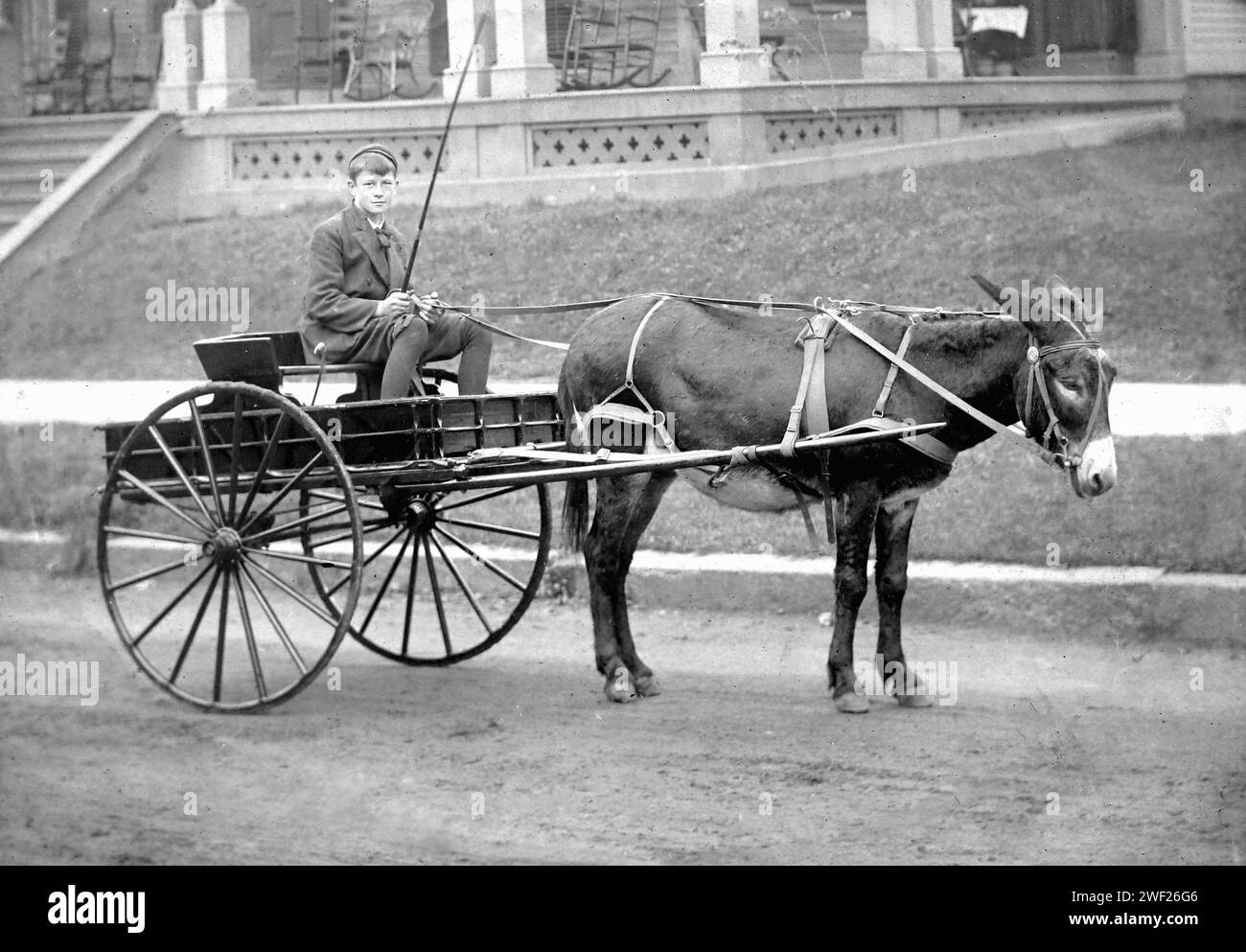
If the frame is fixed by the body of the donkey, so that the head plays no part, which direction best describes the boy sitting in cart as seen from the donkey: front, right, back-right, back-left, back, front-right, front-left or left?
back

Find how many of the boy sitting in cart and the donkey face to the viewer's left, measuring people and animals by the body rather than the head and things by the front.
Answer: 0

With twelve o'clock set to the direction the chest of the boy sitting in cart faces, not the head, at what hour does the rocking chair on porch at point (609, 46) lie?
The rocking chair on porch is roughly at 8 o'clock from the boy sitting in cart.

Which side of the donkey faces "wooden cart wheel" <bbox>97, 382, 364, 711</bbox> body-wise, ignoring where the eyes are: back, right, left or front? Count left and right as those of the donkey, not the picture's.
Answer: back

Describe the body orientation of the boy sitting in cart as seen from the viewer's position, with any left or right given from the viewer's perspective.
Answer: facing the viewer and to the right of the viewer

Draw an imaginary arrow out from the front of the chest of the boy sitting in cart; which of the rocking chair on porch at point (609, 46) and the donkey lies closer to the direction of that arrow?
the donkey

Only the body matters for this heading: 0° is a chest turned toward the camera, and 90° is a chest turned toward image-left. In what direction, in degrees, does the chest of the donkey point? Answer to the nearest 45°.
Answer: approximately 270°
